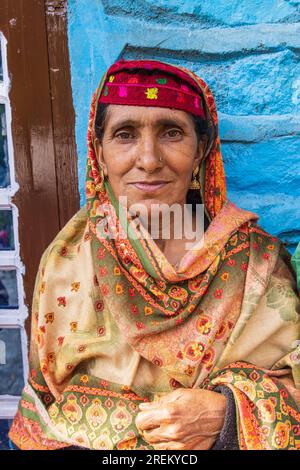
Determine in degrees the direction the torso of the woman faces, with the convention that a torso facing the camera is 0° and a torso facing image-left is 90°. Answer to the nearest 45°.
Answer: approximately 0°

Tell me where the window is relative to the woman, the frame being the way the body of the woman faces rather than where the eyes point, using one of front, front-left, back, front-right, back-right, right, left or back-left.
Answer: back-right
